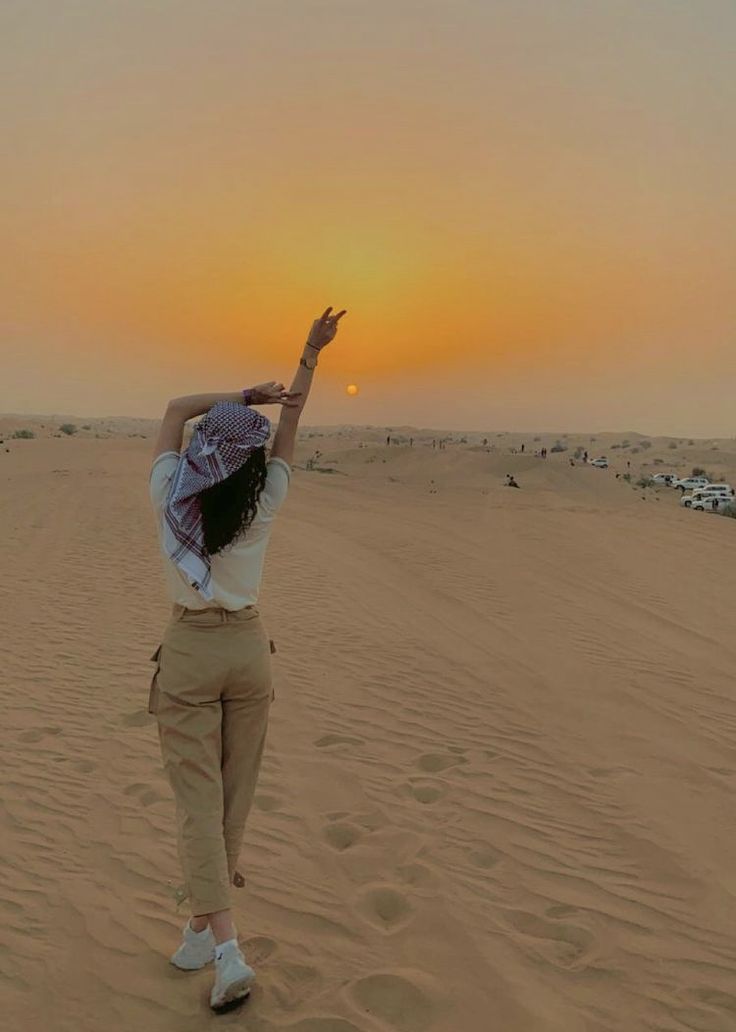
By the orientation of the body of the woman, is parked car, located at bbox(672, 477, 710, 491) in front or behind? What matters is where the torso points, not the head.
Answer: in front

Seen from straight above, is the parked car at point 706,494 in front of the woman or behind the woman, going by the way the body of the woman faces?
in front

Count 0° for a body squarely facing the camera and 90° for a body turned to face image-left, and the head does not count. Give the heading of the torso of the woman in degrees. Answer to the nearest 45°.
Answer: approximately 180°
